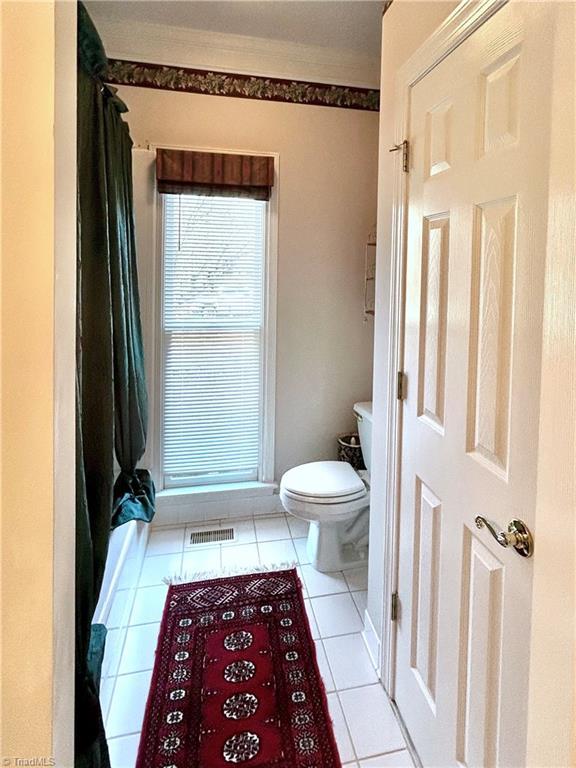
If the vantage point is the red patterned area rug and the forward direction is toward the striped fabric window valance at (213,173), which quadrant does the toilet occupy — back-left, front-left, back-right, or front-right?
front-right

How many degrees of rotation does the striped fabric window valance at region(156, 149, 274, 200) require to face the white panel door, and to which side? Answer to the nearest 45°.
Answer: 0° — it already faces it

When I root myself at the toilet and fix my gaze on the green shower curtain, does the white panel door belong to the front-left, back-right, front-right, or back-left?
front-left

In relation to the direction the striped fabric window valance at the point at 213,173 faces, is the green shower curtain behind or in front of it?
in front

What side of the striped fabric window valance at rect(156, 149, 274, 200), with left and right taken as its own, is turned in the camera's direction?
front

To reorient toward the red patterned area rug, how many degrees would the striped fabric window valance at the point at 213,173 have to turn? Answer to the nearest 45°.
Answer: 0° — it already faces it
